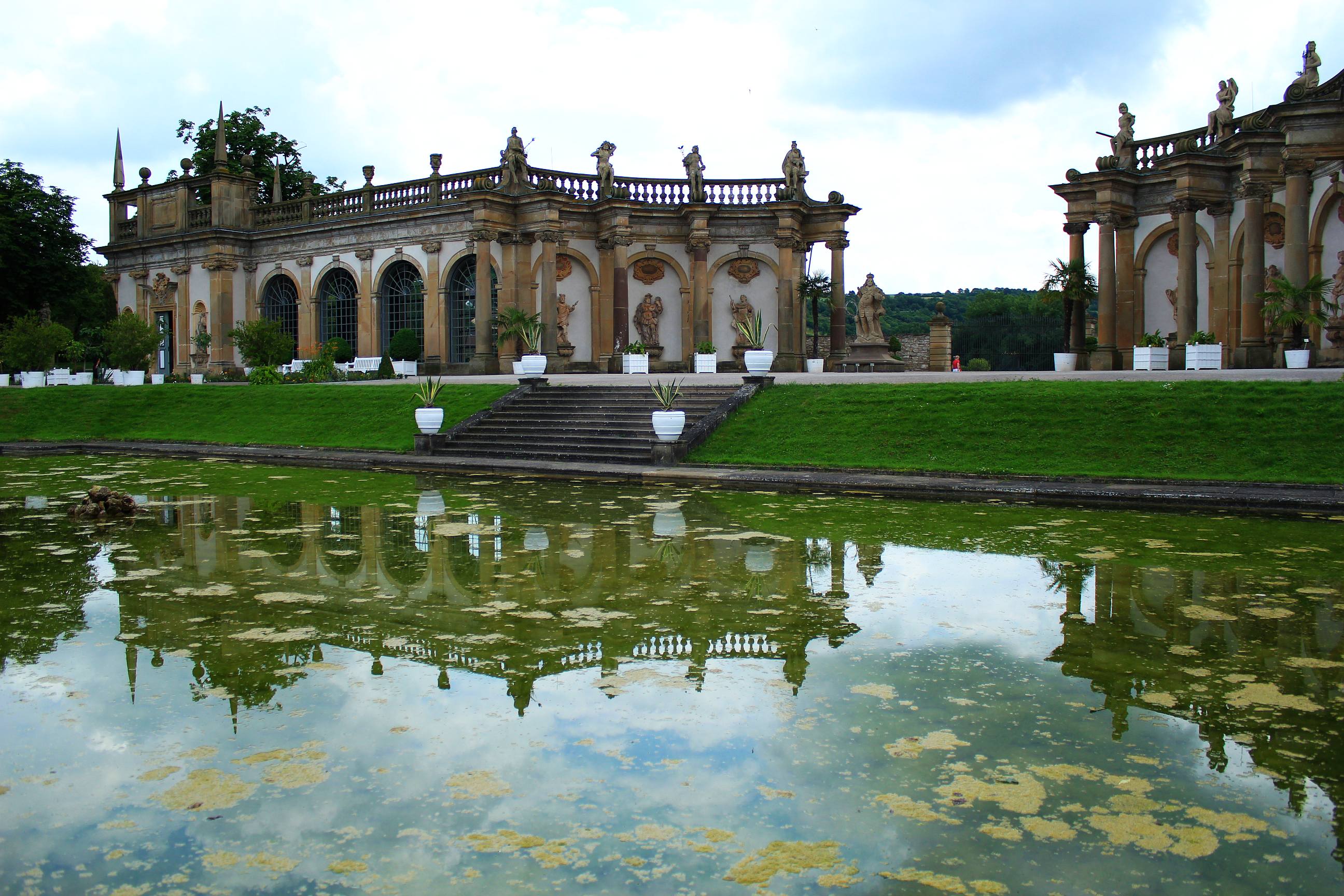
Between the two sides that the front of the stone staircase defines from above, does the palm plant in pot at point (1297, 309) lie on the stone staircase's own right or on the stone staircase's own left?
on the stone staircase's own left

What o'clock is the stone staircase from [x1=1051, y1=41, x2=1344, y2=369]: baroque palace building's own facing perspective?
The stone staircase is roughly at 12 o'clock from the baroque palace building.

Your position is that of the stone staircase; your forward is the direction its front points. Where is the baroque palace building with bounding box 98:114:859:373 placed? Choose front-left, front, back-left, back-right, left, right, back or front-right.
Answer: back

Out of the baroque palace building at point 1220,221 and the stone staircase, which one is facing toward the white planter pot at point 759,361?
the baroque palace building

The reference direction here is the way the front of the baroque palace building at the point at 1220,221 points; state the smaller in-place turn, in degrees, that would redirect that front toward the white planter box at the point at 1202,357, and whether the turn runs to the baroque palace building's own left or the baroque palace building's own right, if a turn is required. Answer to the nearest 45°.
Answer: approximately 45° to the baroque palace building's own left

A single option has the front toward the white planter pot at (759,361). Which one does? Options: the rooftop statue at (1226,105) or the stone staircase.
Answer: the rooftop statue

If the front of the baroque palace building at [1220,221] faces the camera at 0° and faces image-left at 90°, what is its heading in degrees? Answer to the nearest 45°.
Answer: approximately 45°
